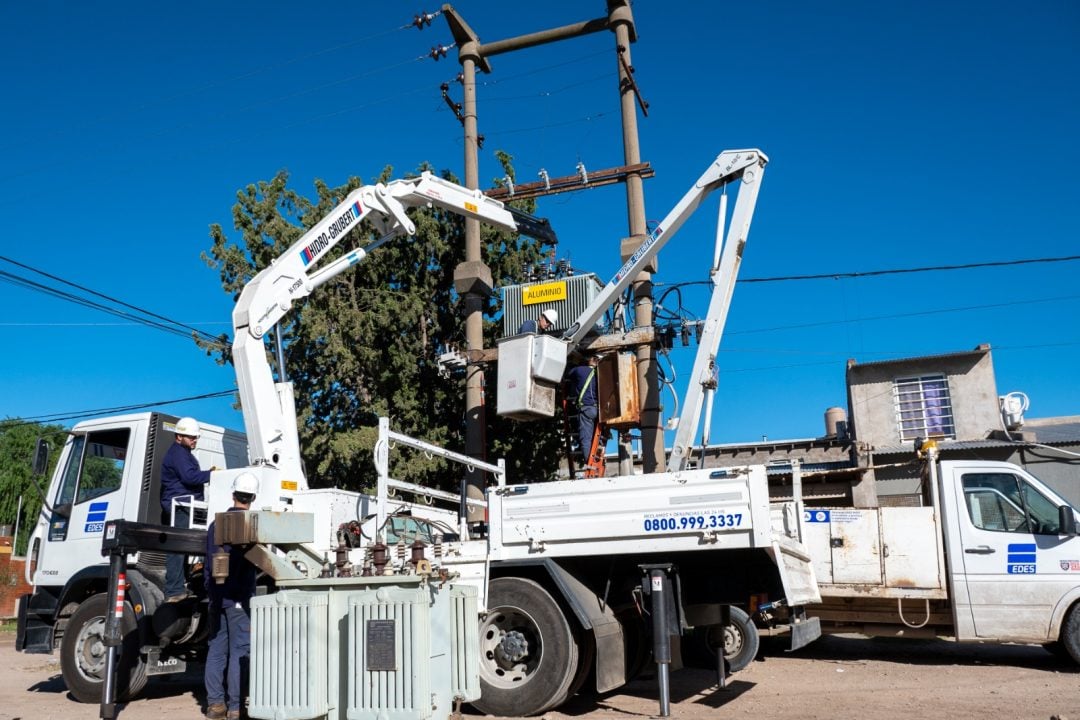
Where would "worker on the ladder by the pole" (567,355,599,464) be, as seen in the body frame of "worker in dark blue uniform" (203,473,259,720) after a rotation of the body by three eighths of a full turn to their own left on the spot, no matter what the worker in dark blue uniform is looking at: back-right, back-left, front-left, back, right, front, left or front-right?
back

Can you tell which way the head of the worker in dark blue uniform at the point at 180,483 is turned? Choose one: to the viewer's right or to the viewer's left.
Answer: to the viewer's right

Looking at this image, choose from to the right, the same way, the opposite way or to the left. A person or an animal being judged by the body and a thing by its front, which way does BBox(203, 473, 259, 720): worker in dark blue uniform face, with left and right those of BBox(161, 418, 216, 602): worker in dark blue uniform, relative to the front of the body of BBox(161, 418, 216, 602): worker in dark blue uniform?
to the left

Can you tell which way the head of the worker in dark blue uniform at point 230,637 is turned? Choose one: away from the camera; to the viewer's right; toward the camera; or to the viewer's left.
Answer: away from the camera

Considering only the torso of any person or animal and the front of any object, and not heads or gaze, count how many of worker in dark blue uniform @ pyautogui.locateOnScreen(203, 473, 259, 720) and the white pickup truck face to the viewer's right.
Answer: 1

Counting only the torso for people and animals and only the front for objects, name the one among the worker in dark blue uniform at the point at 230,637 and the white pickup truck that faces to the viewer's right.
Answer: the white pickup truck

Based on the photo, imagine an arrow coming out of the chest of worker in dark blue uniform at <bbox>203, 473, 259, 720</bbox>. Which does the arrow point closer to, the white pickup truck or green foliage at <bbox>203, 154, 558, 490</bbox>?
the green foliage

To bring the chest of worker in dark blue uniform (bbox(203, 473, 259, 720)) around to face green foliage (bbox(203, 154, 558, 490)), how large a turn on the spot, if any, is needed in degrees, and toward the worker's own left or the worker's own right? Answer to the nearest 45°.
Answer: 0° — they already face it

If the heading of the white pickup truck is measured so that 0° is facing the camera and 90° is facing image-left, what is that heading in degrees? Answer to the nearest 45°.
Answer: approximately 270°

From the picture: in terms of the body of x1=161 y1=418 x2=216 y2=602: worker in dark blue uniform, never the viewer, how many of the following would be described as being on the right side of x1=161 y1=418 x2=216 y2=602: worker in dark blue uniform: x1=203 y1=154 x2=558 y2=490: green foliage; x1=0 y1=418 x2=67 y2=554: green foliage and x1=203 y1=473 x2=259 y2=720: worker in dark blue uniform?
1

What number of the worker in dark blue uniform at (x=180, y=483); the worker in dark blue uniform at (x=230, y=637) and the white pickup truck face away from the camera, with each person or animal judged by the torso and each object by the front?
1

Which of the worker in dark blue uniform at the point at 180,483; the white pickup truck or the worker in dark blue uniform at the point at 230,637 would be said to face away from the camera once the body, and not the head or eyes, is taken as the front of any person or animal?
the worker in dark blue uniform at the point at 230,637

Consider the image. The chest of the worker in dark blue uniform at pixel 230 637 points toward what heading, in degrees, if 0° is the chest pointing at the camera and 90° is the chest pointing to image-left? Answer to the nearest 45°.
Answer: approximately 180°

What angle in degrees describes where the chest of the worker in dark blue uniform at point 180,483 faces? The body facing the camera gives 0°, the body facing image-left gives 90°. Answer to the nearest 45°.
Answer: approximately 270°

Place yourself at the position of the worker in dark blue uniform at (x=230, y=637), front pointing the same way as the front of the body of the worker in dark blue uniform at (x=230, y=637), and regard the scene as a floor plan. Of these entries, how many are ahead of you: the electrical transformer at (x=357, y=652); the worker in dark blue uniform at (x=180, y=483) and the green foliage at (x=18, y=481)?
2
